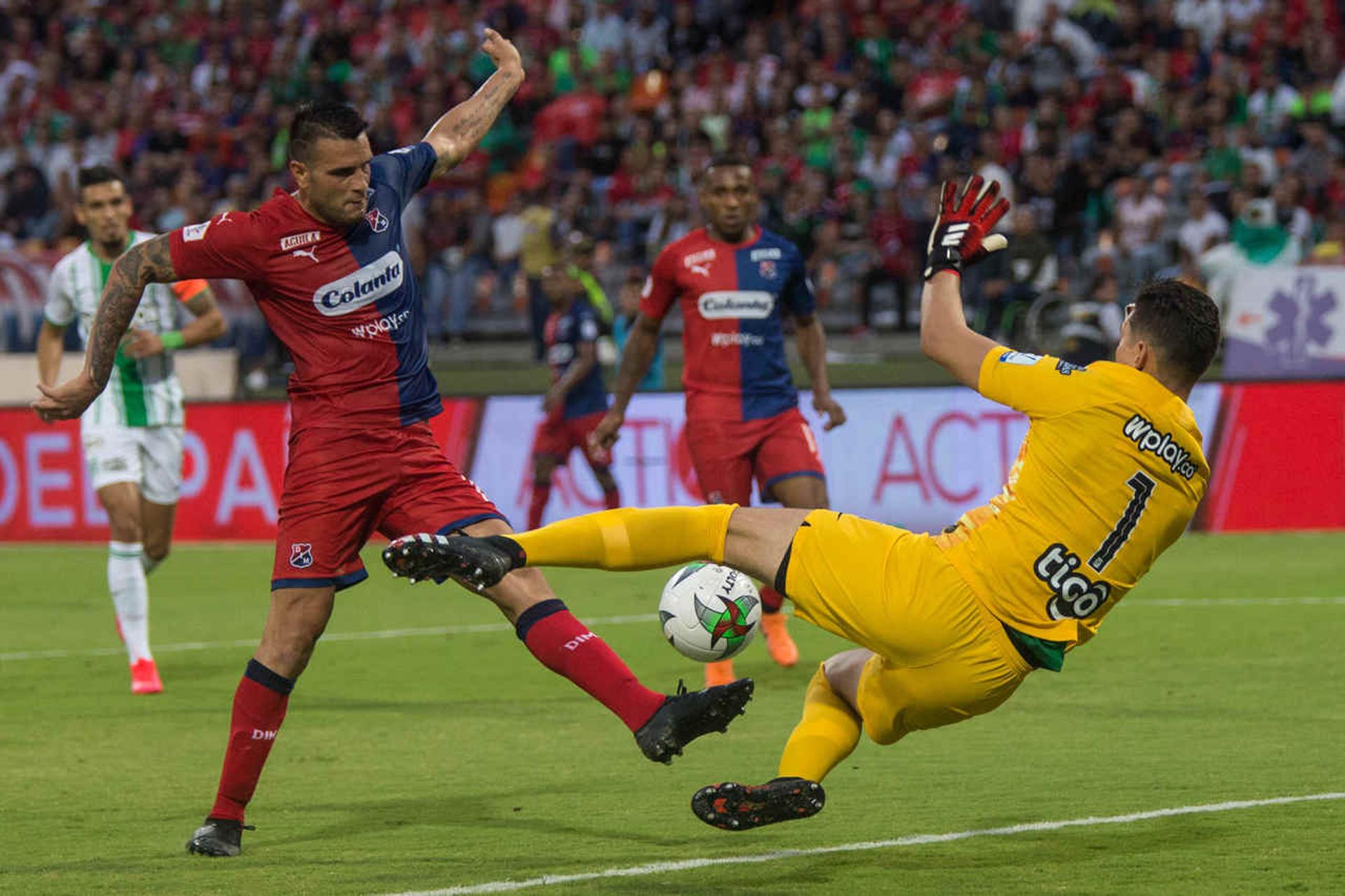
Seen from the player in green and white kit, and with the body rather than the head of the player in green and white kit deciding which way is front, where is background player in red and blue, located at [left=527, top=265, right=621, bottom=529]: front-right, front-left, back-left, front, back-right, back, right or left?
back-left

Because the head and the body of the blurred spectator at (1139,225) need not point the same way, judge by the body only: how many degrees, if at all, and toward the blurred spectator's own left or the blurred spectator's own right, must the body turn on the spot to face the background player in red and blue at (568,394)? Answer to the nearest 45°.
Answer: approximately 45° to the blurred spectator's own right

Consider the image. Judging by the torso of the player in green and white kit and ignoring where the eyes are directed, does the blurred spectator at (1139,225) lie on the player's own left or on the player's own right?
on the player's own left

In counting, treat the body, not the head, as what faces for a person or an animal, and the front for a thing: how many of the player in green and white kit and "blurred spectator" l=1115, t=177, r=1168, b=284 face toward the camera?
2

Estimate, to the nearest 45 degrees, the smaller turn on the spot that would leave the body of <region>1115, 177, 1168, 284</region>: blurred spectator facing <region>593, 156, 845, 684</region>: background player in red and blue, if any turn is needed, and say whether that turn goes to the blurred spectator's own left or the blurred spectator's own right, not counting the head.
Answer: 0° — they already face them

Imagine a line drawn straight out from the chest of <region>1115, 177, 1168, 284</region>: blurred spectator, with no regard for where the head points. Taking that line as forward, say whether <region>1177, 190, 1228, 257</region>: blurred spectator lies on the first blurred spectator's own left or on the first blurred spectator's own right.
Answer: on the first blurred spectator's own left

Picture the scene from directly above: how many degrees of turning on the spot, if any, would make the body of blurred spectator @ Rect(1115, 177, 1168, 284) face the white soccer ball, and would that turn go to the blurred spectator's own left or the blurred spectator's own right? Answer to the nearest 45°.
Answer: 0° — they already face it

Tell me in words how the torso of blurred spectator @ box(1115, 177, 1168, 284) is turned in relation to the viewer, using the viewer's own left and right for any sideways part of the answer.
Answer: facing the viewer

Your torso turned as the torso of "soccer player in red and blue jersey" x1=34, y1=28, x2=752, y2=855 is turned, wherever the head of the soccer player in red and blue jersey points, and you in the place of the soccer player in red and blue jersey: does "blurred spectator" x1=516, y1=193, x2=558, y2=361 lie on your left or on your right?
on your left

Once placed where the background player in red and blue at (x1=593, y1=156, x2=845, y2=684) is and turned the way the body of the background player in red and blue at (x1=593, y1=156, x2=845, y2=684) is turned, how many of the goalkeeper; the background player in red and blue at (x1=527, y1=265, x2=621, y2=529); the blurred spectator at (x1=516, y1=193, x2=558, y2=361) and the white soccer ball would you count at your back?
2

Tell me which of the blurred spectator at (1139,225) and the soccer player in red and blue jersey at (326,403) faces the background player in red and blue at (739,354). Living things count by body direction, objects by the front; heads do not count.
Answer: the blurred spectator

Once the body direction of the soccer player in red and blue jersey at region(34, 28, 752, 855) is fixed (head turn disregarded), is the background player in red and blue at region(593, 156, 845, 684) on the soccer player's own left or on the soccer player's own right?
on the soccer player's own left

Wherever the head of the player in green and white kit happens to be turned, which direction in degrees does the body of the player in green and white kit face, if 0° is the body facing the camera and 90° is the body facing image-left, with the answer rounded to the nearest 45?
approximately 0°
